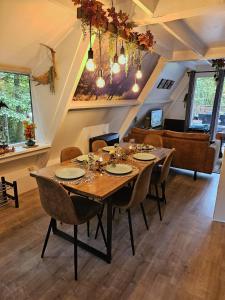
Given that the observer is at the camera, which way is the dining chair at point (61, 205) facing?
facing away from the viewer and to the right of the viewer

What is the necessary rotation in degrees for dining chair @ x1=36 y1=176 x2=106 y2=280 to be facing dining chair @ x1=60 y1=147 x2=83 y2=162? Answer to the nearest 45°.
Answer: approximately 45° to its left

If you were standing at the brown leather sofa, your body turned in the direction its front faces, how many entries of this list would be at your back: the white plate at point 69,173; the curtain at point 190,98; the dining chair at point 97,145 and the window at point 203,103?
2

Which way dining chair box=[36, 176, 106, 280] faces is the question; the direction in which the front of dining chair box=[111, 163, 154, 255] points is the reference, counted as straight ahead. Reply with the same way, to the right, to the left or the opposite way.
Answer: to the right

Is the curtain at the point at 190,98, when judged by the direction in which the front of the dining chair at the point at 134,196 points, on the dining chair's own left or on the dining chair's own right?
on the dining chair's own right

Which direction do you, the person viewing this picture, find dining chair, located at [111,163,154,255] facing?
facing away from the viewer and to the left of the viewer

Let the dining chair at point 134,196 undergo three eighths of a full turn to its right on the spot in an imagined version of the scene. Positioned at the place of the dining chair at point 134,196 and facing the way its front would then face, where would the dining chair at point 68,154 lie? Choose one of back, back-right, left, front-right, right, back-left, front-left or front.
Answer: back-left
